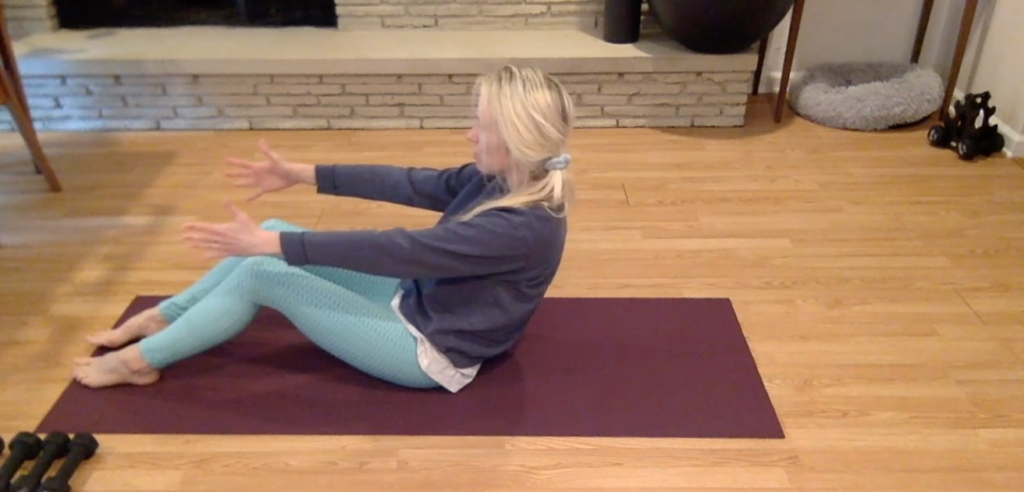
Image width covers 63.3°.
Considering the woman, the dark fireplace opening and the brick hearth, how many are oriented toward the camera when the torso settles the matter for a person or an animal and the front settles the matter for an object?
2

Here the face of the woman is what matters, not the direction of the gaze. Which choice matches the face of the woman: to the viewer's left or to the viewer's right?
to the viewer's left

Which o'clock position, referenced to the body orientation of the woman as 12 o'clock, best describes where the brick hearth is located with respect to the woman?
The brick hearth is roughly at 3 o'clock from the woman.

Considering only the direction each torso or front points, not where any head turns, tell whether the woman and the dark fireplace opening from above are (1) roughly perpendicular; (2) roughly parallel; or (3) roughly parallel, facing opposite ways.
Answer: roughly perpendicular

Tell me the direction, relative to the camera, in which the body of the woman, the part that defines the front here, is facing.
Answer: to the viewer's left

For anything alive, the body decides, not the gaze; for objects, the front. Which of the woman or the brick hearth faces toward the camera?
the brick hearth

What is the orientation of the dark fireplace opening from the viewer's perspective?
toward the camera

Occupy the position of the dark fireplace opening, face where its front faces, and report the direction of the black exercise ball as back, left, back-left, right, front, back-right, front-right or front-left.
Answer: front-left

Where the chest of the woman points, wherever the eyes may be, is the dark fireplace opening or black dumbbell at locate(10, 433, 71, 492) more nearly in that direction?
the black dumbbell

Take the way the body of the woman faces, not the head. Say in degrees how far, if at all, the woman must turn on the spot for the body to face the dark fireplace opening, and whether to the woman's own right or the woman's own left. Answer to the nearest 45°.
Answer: approximately 90° to the woman's own right

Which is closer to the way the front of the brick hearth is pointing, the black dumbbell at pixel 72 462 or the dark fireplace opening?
the black dumbbell

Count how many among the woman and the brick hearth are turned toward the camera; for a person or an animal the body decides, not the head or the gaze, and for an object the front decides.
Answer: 1

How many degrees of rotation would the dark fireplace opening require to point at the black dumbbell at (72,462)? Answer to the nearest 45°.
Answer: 0° — it already faces it

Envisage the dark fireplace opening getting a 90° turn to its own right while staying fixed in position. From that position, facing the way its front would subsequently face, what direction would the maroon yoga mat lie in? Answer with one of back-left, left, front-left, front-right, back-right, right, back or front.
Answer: left

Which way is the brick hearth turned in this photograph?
toward the camera

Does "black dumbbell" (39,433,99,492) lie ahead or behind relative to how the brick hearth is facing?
ahead

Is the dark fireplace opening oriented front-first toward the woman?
yes

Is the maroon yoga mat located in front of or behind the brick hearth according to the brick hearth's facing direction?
in front

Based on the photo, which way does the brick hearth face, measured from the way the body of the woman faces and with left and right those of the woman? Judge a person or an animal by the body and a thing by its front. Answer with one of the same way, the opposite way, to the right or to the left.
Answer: to the left
